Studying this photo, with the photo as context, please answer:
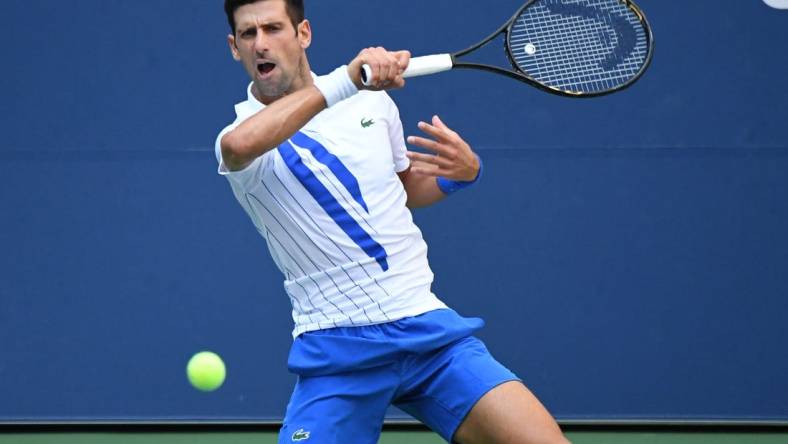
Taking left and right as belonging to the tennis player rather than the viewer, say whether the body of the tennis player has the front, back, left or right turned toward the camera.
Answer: front
